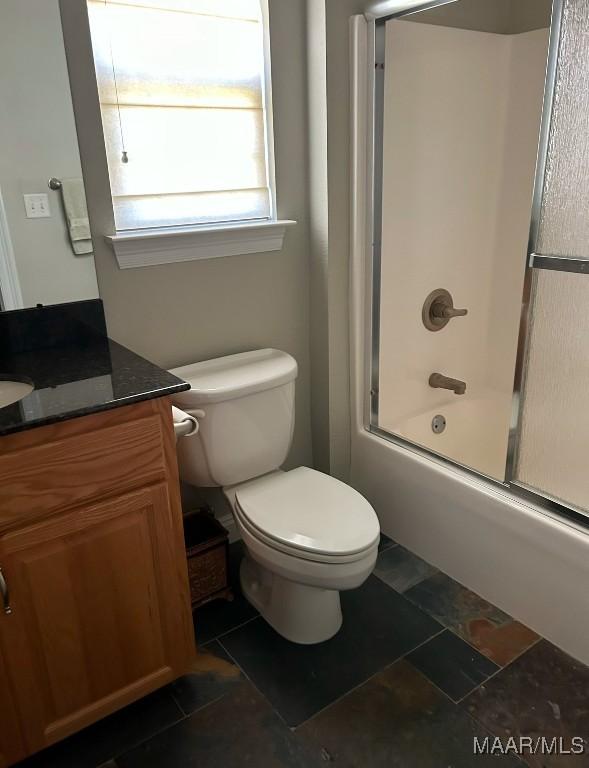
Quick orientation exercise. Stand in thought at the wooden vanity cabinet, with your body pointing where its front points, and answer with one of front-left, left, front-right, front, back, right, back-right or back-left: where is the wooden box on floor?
left

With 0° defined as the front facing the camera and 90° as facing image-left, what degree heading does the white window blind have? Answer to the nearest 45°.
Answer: approximately 315°

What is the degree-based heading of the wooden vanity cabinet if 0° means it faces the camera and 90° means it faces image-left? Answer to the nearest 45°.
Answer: approximately 315°

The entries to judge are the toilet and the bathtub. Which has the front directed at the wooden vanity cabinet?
the bathtub

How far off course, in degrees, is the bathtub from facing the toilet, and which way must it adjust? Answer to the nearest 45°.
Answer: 0° — it already faces it

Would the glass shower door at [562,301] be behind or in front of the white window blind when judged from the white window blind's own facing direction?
in front

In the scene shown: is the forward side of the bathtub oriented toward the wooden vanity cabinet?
yes

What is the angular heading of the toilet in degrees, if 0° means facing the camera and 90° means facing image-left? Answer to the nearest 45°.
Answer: approximately 315°
